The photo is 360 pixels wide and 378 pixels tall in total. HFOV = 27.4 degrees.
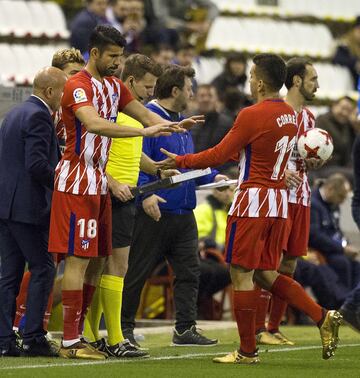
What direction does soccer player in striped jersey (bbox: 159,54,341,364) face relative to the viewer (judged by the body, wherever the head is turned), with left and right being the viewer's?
facing away from the viewer and to the left of the viewer

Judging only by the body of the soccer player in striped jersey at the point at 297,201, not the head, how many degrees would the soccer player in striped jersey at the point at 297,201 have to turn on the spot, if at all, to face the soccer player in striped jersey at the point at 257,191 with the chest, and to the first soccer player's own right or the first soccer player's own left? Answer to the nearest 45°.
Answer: approximately 90° to the first soccer player's own right

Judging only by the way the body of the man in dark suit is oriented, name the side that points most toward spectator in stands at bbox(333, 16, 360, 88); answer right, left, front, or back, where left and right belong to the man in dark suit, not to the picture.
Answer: front

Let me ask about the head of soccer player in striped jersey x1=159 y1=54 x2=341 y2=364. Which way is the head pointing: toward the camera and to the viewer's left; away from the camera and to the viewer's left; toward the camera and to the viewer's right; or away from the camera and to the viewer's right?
away from the camera and to the viewer's left

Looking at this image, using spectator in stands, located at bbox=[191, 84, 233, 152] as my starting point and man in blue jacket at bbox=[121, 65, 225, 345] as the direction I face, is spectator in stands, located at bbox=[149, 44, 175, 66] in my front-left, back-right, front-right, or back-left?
back-right
